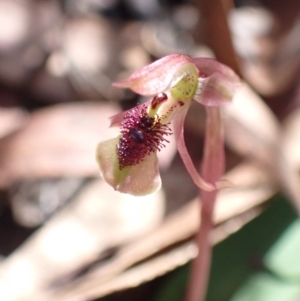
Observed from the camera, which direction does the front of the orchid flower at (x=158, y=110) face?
facing the viewer and to the left of the viewer
